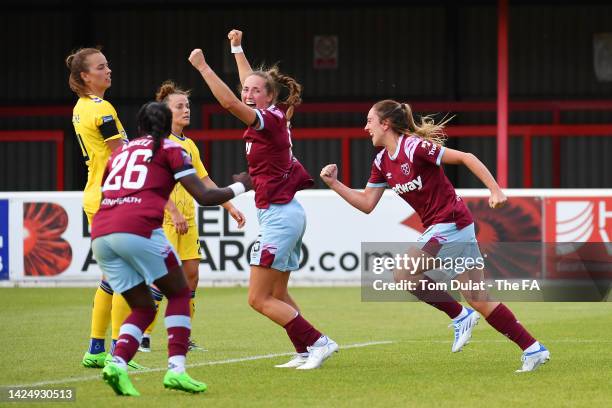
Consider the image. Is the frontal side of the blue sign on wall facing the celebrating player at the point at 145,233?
yes

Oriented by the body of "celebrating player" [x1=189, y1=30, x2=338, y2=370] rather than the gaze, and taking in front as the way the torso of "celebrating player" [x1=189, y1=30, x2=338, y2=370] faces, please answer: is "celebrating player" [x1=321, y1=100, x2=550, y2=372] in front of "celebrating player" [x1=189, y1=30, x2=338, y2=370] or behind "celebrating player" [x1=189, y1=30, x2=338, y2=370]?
behind

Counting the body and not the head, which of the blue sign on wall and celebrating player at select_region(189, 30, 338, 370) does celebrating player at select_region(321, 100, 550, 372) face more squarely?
the celebrating player

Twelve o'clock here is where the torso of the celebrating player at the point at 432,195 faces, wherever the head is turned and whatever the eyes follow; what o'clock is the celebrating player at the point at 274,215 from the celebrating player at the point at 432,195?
the celebrating player at the point at 274,215 is roughly at 1 o'clock from the celebrating player at the point at 432,195.

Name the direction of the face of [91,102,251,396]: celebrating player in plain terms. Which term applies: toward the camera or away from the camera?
away from the camera

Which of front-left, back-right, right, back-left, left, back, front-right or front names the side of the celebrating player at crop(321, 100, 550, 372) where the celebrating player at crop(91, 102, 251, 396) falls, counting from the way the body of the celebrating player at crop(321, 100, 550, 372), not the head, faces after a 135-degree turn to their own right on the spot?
back-left

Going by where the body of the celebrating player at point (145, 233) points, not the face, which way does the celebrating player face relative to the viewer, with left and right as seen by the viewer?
facing away from the viewer and to the right of the viewer

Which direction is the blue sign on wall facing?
toward the camera

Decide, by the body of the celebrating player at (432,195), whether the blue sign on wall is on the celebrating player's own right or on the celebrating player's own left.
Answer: on the celebrating player's own right

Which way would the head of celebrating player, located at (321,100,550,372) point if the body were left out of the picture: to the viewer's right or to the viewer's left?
to the viewer's left
